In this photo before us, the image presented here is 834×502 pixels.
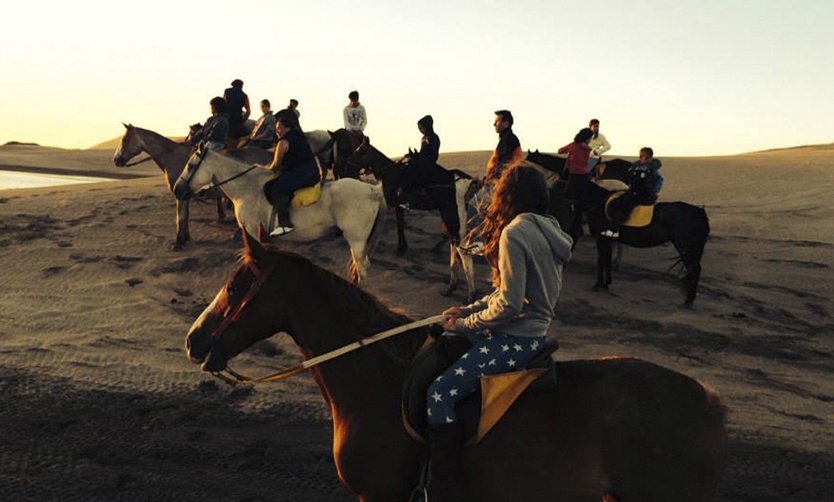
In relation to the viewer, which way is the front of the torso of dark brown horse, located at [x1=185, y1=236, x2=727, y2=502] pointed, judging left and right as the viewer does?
facing to the left of the viewer

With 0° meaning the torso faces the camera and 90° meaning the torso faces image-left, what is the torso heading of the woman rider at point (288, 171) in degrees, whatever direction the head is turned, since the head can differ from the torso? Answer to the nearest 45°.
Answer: approximately 90°

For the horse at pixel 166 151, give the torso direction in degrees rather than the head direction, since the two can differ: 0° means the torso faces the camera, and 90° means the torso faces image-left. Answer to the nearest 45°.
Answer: approximately 90°

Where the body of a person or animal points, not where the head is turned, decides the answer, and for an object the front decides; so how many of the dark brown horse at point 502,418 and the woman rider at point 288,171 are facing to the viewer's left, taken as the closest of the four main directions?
2

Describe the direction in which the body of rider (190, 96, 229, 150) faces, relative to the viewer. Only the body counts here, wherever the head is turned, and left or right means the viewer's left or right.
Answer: facing to the left of the viewer

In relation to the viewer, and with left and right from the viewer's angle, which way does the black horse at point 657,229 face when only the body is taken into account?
facing to the left of the viewer

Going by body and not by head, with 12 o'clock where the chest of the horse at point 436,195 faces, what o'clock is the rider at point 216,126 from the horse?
The rider is roughly at 11 o'clock from the horse.

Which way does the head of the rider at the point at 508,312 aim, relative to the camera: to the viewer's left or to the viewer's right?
to the viewer's left

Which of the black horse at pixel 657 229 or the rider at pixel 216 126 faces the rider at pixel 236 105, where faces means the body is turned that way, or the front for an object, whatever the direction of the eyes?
the black horse

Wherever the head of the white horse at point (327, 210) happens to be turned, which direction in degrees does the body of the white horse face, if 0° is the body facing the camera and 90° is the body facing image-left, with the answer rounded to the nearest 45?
approximately 90°

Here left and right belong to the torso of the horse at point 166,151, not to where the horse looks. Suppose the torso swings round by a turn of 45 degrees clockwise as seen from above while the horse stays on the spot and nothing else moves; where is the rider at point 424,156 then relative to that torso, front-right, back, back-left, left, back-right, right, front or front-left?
back

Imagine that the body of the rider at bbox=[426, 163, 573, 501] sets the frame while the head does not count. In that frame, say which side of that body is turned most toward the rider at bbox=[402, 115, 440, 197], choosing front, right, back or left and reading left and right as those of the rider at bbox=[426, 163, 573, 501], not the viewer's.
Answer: right

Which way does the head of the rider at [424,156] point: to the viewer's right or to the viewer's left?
to the viewer's left
